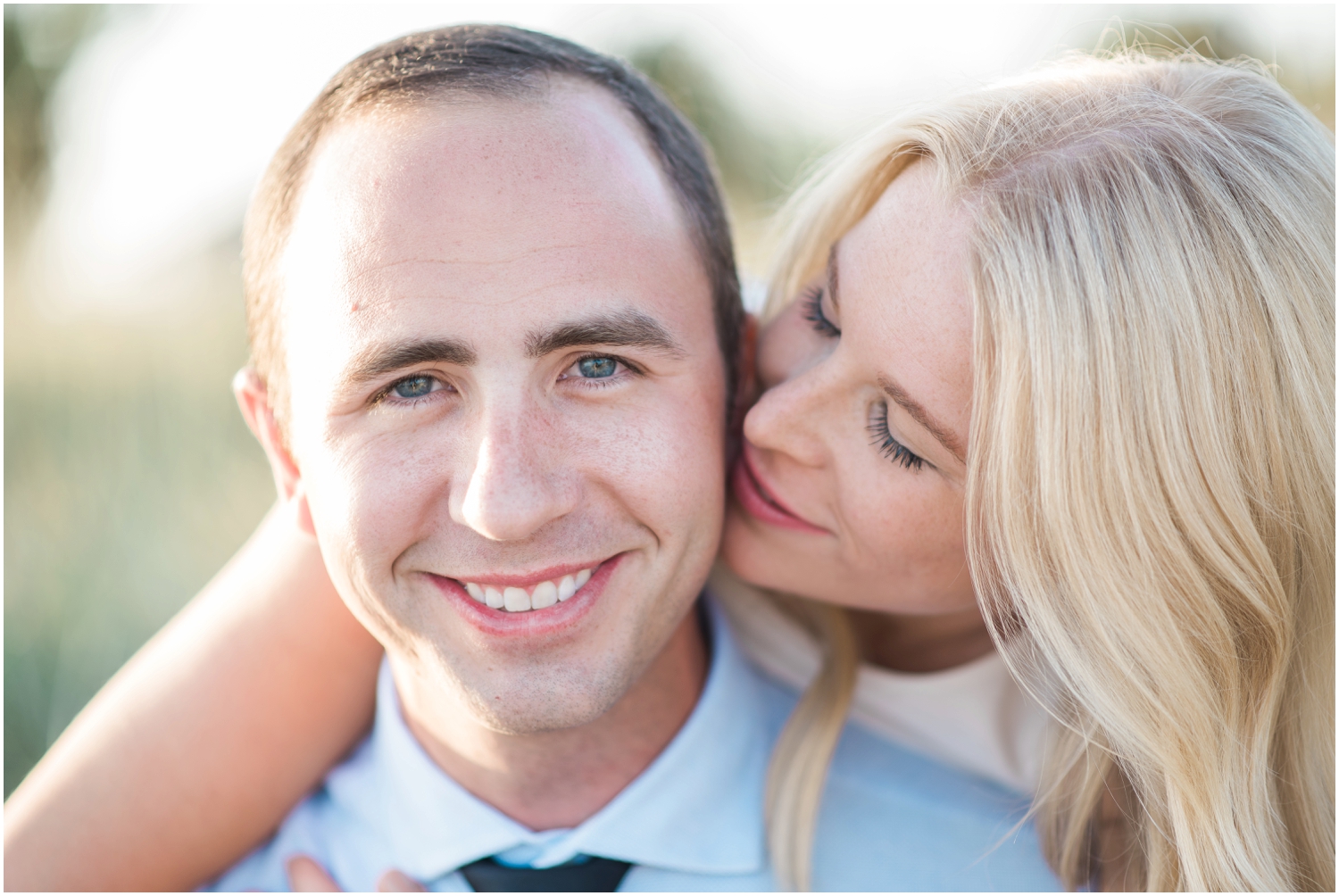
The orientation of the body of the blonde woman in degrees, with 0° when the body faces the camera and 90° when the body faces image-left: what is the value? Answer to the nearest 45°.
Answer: approximately 45°
